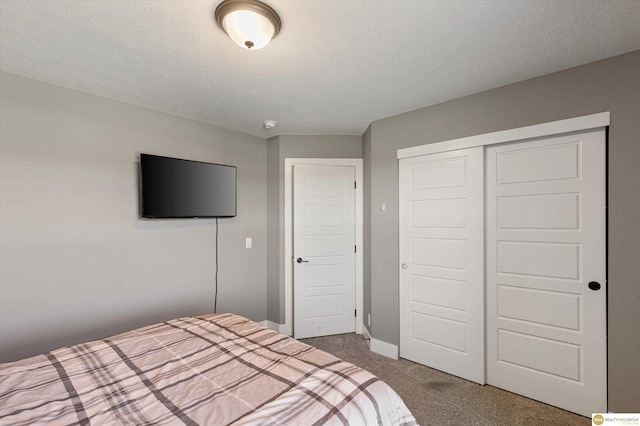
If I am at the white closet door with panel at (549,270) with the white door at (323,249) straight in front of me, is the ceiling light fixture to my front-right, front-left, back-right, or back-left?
front-left

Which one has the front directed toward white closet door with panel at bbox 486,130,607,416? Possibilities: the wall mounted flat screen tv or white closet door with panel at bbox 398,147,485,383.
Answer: the wall mounted flat screen tv

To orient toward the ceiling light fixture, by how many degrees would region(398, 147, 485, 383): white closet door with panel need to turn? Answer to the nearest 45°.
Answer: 0° — it already faces it

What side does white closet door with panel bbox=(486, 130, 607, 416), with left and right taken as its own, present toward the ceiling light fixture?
front

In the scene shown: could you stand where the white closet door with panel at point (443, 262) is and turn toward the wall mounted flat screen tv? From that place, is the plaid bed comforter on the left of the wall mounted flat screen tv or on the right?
left

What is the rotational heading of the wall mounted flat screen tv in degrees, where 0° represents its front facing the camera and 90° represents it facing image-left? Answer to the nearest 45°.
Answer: approximately 315°

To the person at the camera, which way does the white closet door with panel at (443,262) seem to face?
facing the viewer and to the left of the viewer

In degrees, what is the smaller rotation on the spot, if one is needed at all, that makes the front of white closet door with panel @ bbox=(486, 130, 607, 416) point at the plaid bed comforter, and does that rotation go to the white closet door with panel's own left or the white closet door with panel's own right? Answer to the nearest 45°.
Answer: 0° — it already faces it

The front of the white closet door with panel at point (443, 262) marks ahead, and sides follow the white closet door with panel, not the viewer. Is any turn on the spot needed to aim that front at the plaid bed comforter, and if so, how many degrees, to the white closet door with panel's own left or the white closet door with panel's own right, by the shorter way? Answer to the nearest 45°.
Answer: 0° — it already faces it

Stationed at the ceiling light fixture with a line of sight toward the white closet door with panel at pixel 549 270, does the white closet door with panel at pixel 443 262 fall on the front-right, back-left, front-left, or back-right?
front-left

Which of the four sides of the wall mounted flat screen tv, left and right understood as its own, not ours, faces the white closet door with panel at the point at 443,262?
front

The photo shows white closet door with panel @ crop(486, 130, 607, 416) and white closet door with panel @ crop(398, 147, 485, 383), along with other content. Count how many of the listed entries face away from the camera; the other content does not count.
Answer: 0

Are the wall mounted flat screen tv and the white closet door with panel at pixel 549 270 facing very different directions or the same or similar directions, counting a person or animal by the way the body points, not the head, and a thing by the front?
very different directions

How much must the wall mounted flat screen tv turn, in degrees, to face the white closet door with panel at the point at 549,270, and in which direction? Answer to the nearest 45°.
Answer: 0° — it already faces it

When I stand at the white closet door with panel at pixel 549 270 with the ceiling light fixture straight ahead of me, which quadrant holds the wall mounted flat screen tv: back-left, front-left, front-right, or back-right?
front-right
